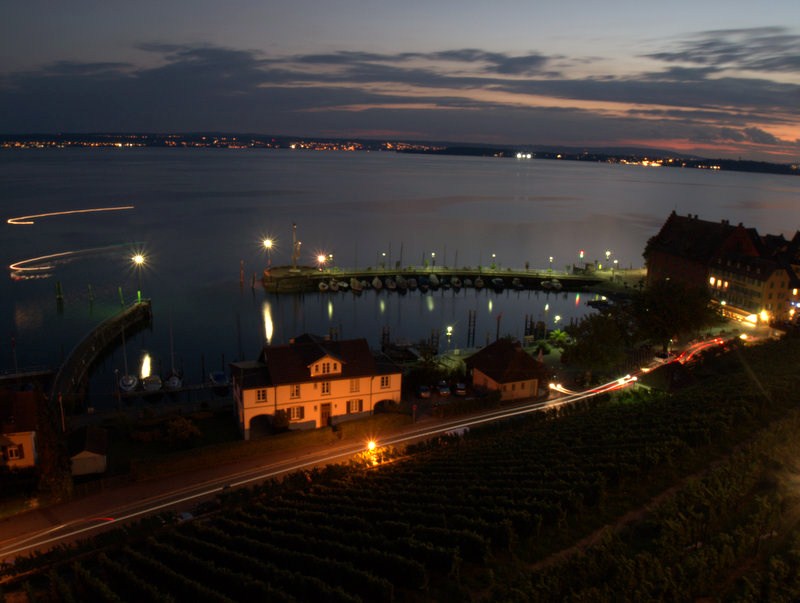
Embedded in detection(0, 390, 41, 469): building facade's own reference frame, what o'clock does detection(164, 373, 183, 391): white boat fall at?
The white boat is roughly at 7 o'clock from the building facade.

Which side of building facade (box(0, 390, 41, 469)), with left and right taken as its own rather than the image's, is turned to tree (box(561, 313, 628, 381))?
left

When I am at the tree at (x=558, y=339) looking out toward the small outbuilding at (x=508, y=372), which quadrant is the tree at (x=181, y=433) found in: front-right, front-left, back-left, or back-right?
front-right

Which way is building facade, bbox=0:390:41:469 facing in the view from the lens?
facing the viewer

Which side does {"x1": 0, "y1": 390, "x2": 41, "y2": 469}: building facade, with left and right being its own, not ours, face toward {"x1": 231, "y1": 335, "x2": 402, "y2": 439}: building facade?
left

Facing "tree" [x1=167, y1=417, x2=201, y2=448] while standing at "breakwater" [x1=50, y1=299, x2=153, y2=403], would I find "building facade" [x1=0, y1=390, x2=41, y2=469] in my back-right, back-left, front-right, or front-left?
front-right

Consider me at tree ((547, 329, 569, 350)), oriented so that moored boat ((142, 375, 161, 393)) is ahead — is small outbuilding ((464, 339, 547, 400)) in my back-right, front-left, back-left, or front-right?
front-left

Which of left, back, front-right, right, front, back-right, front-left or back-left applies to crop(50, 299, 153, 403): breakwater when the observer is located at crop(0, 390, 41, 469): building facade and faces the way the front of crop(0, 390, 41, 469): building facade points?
back

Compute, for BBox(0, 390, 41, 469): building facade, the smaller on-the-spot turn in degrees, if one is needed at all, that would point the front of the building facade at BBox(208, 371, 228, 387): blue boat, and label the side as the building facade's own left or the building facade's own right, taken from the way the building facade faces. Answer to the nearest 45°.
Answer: approximately 135° to the building facade's own left
